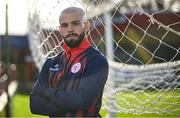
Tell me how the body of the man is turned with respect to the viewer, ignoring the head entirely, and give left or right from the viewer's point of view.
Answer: facing the viewer and to the left of the viewer
